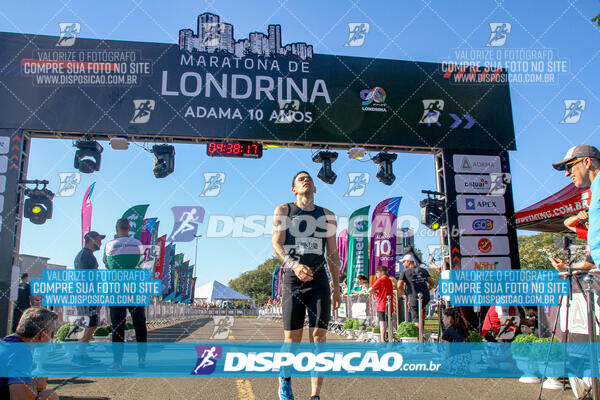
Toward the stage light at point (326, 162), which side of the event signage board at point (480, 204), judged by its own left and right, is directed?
right

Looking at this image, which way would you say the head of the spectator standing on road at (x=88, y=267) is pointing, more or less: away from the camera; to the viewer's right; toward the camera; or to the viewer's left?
to the viewer's right

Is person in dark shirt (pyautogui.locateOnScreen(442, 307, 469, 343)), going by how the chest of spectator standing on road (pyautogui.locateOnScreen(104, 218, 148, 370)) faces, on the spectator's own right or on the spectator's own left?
on the spectator's own right

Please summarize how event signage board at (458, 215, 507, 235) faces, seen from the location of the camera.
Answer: facing the viewer

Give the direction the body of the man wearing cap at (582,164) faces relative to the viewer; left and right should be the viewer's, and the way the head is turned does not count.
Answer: facing to the left of the viewer

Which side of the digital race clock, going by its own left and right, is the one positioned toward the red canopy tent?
left

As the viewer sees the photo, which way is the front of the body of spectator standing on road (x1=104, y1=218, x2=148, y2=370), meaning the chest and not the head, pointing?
away from the camera

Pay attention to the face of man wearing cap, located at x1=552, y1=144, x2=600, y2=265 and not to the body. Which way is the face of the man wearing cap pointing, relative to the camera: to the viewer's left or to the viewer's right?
to the viewer's left

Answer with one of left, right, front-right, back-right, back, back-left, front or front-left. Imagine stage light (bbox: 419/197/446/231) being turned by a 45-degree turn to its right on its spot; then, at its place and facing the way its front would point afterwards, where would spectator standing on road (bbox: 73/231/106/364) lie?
front

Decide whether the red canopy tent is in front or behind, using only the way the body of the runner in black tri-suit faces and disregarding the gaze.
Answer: behind

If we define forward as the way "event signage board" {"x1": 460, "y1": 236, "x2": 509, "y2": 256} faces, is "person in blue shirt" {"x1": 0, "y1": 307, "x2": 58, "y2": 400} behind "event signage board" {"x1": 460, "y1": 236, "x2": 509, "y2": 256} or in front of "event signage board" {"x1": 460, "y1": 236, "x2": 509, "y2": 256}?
in front

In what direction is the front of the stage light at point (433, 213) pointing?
toward the camera

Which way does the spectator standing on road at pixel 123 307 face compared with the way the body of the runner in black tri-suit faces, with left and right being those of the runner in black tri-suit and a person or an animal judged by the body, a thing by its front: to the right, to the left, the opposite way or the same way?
the opposite way

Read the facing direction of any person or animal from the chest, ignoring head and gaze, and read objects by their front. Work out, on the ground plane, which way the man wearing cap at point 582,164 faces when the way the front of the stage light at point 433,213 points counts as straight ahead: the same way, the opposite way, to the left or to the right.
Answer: to the right
